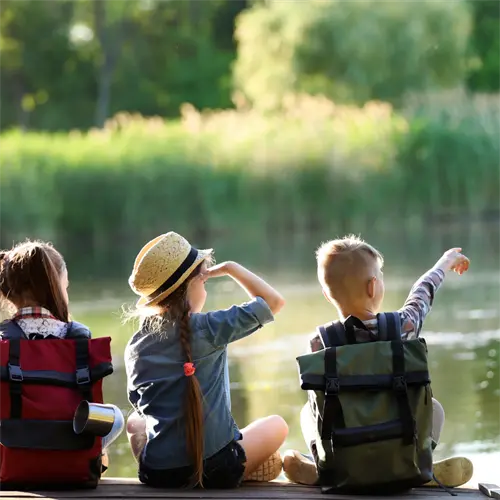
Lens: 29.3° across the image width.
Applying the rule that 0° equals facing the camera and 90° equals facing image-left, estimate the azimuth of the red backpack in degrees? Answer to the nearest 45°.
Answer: approximately 0°

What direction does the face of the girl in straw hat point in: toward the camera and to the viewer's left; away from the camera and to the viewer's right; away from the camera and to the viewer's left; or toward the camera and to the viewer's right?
away from the camera and to the viewer's right

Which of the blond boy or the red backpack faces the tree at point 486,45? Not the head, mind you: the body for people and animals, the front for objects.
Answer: the blond boy

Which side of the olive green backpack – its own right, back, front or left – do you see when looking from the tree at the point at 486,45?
back

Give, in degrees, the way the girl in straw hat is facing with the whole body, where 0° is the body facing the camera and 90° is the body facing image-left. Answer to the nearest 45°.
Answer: approximately 225°

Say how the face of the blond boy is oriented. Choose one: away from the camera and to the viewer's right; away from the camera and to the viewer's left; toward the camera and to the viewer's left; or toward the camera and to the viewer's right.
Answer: away from the camera and to the viewer's right

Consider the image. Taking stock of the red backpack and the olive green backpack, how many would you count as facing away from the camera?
0

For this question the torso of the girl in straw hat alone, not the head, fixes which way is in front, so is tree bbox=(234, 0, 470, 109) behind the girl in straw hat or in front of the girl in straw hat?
in front

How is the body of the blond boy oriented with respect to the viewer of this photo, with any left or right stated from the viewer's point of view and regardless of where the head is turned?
facing away from the viewer

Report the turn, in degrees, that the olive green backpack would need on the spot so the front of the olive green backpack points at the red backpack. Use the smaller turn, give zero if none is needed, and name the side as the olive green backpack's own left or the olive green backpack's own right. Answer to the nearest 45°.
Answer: approximately 90° to the olive green backpack's own right

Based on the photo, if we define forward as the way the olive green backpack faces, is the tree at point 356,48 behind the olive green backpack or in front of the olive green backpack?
behind

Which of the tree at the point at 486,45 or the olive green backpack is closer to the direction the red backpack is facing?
the olive green backpack

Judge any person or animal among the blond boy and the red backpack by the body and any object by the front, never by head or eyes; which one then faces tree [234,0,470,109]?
the blond boy
